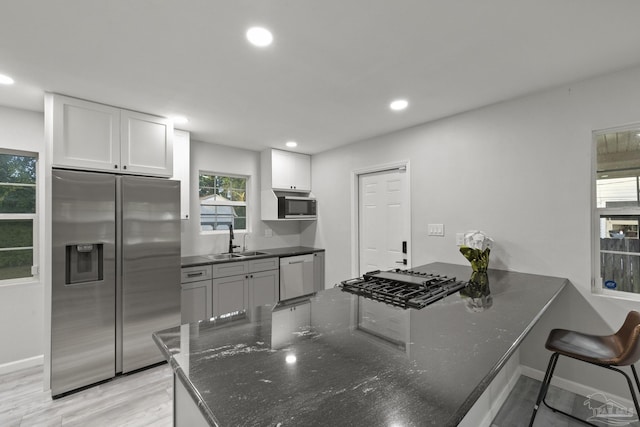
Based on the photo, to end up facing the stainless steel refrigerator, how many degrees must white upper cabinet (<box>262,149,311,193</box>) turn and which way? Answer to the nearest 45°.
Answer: approximately 90° to its right

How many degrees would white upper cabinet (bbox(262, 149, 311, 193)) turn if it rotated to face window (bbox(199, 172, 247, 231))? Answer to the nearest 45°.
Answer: approximately 135° to its right

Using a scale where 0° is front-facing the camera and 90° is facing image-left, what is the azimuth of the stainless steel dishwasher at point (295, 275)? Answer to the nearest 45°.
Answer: approximately 315°
